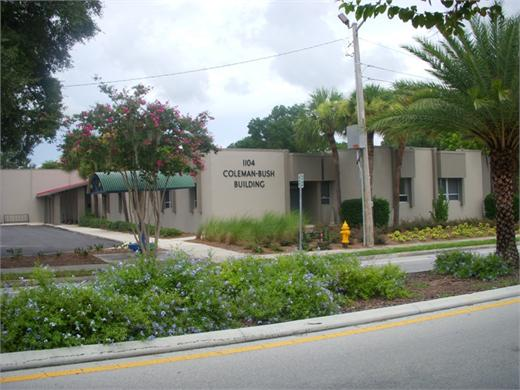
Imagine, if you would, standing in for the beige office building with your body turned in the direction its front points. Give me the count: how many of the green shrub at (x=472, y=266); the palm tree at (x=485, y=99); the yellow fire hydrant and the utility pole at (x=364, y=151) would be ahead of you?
4

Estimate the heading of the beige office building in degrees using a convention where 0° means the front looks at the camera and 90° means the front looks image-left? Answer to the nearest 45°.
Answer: approximately 0°

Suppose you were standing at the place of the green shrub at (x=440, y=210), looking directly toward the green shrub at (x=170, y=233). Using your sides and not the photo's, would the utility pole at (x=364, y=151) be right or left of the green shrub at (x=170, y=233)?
left

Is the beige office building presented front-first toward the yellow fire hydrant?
yes

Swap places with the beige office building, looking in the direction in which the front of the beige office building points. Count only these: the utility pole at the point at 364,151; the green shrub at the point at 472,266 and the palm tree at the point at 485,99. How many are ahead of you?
3

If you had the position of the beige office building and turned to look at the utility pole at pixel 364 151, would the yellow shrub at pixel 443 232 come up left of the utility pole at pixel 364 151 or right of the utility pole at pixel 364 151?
left
